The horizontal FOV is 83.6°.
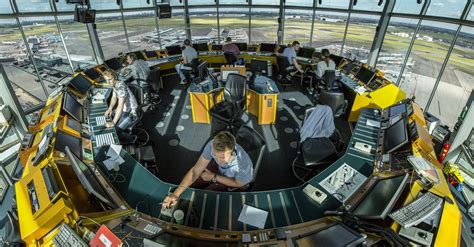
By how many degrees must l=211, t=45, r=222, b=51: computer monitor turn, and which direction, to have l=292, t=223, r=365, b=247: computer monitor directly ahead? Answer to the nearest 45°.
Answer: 0° — it already faces it

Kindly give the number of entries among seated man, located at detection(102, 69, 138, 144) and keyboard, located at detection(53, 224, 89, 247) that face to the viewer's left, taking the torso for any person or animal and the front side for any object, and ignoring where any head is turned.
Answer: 1

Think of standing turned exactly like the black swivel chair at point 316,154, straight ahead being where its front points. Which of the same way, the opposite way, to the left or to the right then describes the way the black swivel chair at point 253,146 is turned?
to the right

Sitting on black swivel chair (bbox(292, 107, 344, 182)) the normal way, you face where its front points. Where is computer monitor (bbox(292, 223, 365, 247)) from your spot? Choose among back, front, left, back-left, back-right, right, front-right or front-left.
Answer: front-right

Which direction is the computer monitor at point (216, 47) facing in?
toward the camera

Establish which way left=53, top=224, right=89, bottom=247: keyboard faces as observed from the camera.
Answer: facing away from the viewer and to the right of the viewer

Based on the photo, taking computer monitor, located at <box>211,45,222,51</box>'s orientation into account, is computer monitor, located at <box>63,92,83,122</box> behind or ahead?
ahead

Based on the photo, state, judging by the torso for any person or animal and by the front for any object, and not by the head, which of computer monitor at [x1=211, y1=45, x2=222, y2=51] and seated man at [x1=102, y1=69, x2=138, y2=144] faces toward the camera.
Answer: the computer monitor

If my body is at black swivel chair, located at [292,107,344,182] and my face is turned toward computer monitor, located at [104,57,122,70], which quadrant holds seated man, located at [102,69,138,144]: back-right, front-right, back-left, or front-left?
front-left

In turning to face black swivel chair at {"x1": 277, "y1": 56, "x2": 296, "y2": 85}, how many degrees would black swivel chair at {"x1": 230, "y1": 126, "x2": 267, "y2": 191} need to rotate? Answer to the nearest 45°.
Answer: approximately 135° to its right

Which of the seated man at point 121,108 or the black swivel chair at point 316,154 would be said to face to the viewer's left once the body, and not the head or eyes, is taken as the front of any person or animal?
the seated man

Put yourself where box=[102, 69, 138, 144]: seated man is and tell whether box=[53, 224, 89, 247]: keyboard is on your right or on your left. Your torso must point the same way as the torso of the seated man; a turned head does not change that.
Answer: on your left

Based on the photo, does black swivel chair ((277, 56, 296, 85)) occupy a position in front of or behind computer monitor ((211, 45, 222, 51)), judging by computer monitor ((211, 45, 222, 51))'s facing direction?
in front

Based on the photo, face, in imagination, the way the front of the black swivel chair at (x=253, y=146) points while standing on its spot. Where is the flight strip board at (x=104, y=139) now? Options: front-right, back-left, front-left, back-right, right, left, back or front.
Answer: front-right

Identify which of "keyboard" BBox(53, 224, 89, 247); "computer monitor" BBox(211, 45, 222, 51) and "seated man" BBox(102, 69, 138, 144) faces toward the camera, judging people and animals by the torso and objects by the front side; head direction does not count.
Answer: the computer monitor

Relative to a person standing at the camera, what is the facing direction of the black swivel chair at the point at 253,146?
facing the viewer and to the left of the viewer

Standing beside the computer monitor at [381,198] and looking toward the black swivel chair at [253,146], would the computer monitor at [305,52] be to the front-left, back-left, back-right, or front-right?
front-right

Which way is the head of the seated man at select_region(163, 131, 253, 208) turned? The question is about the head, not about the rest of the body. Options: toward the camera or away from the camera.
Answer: toward the camera

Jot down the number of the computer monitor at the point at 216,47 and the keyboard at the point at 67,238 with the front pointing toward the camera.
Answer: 1

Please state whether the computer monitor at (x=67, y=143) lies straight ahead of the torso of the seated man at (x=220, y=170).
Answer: no
